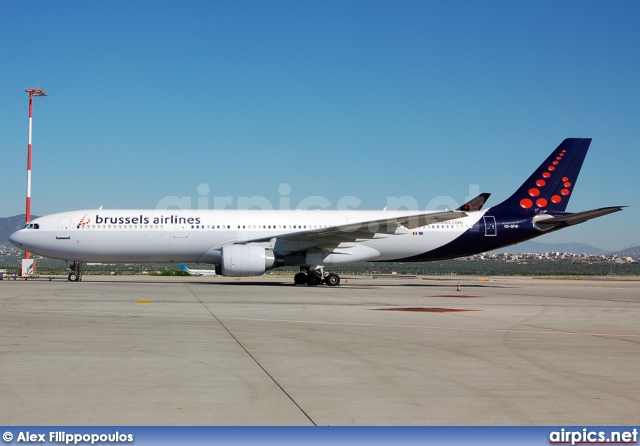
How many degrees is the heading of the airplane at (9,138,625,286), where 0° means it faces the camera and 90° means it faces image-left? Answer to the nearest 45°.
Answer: approximately 90°

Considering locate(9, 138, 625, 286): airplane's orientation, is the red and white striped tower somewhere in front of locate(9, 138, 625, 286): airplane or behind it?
in front
